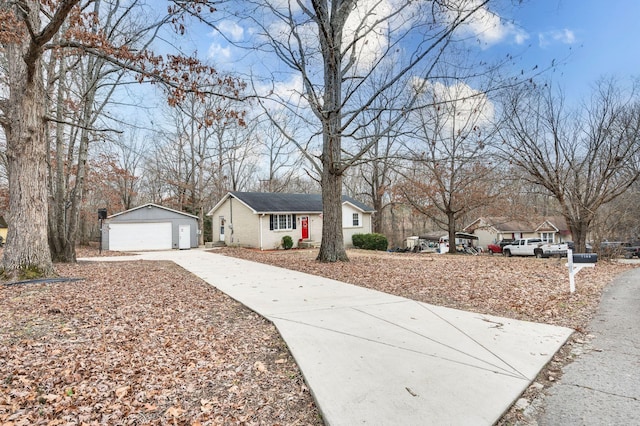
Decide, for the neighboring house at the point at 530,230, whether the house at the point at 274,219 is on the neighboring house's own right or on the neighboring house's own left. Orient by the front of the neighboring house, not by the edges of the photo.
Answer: on the neighboring house's own right

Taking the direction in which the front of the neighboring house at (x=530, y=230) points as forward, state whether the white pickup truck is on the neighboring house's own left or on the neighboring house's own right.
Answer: on the neighboring house's own right

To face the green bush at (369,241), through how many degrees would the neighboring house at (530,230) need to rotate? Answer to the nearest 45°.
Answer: approximately 45° to its right

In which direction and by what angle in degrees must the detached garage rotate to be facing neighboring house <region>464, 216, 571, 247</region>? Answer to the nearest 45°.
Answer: approximately 90° to its left

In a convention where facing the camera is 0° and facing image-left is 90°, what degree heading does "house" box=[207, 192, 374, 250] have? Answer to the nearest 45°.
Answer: approximately 315°

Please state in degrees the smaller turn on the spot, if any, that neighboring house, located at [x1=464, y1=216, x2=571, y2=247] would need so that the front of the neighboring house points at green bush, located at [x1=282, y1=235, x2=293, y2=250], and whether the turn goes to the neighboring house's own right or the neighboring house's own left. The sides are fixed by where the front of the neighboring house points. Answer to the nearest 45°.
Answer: approximately 90° to the neighboring house's own right
